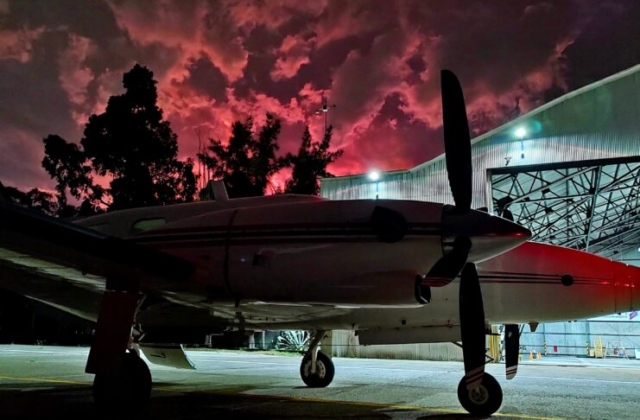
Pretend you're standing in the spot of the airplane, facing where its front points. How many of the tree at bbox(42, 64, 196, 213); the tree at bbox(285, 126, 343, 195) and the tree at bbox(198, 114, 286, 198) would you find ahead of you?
0

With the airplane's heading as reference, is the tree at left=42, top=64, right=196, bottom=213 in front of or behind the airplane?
behind

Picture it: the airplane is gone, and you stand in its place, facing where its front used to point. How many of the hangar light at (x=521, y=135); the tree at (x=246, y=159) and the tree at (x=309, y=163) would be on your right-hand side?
0

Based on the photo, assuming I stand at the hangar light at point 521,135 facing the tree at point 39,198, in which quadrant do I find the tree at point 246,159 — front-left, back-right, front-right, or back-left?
front-right

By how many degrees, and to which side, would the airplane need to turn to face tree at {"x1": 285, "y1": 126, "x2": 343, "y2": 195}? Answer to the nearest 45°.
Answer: approximately 135° to its left

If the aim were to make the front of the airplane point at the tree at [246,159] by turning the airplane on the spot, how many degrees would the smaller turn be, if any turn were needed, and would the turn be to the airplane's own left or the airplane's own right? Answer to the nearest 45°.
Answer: approximately 135° to the airplane's own left

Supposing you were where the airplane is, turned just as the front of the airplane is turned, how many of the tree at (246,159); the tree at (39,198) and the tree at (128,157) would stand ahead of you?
0

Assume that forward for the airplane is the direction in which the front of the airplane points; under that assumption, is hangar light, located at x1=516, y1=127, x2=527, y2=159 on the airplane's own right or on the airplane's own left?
on the airplane's own left

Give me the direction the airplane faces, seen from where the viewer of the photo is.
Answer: facing the viewer and to the right of the viewer

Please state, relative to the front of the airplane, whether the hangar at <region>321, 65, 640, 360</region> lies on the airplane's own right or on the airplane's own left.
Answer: on the airplane's own left

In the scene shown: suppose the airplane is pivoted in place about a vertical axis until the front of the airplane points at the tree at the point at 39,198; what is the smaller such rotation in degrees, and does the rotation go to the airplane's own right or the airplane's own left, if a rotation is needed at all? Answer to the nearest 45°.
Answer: approximately 180°
